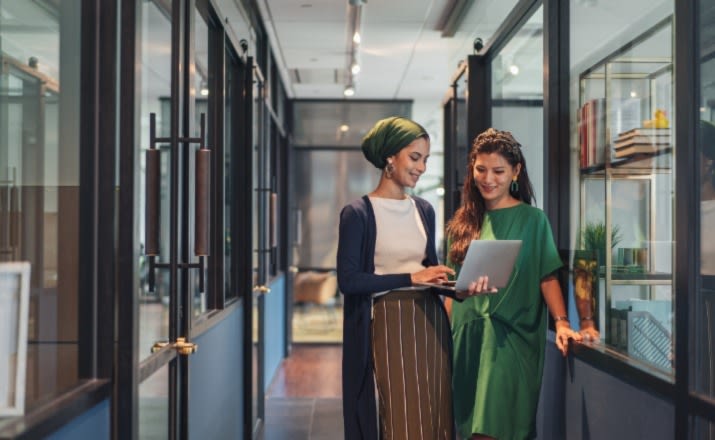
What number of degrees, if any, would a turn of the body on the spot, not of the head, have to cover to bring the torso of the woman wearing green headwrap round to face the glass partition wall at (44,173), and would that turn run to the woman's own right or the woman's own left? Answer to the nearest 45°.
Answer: approximately 90° to the woman's own right

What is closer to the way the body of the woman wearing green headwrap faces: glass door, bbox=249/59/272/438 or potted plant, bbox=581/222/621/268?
the potted plant

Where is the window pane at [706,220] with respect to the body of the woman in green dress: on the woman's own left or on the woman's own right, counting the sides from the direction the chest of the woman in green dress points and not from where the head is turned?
on the woman's own left

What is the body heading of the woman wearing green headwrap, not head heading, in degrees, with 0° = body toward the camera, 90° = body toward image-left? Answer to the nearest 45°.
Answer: approximately 315°

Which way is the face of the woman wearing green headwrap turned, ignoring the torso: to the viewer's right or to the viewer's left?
to the viewer's right
